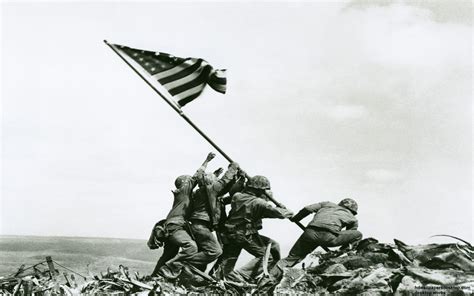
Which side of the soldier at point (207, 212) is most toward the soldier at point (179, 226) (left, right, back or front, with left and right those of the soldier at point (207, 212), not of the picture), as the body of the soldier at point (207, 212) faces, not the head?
back

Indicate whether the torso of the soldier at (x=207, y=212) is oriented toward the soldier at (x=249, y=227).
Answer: yes

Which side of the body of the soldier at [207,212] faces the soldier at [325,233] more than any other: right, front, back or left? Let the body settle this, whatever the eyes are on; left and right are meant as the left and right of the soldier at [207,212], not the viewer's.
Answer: front

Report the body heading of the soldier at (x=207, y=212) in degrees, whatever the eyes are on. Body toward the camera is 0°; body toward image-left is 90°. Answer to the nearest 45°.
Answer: approximately 270°
